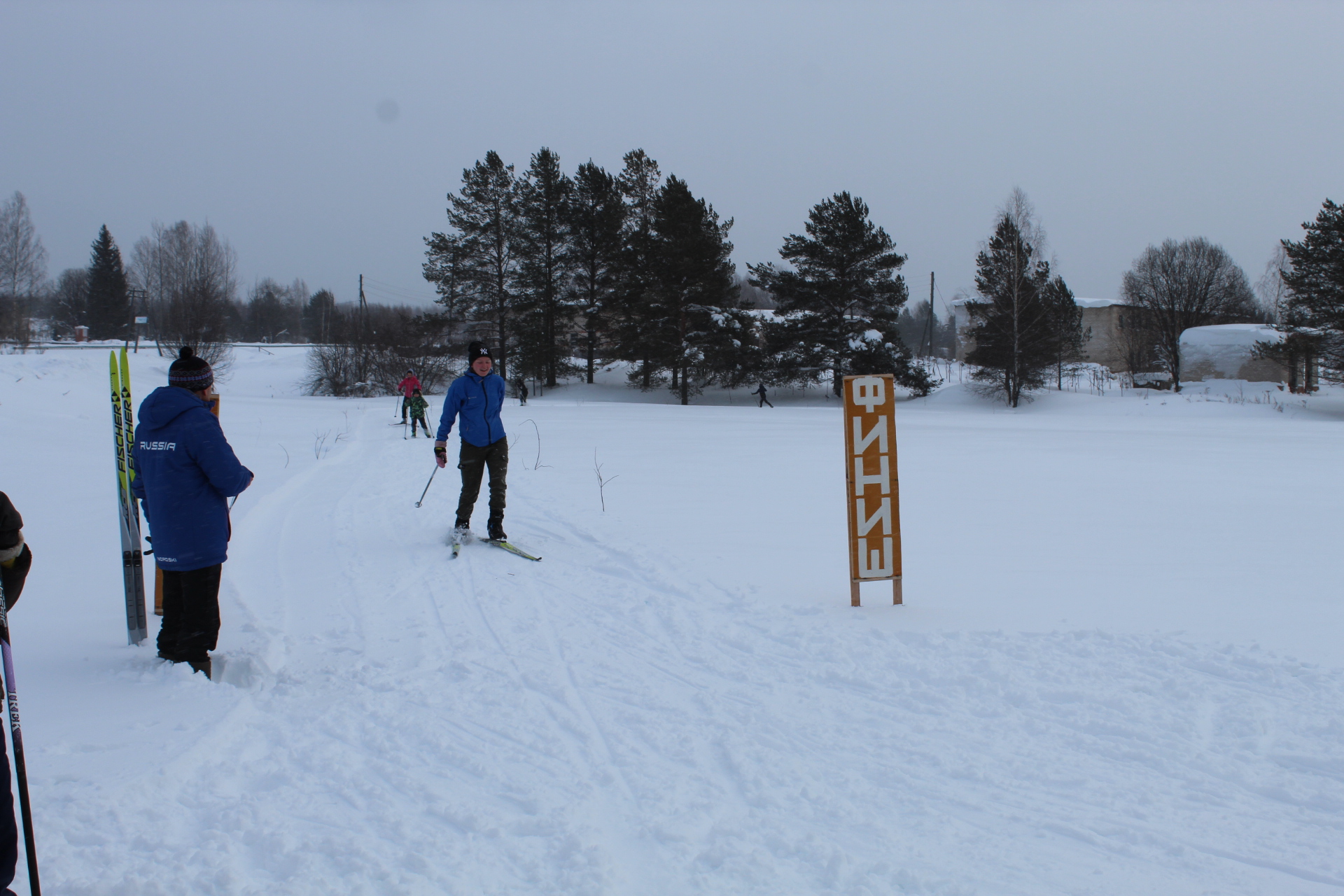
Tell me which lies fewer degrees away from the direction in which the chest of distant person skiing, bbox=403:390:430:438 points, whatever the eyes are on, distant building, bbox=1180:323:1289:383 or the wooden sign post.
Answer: the wooden sign post

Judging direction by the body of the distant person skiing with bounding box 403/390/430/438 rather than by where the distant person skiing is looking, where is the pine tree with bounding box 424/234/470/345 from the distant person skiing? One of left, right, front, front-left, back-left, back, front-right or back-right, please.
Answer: back

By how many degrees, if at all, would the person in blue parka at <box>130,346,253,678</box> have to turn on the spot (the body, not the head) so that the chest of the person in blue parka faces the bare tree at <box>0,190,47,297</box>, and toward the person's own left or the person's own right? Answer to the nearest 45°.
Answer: approximately 45° to the person's own left

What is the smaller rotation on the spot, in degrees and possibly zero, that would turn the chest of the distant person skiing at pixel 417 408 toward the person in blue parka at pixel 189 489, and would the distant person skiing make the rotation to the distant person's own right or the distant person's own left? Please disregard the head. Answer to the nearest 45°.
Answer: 0° — they already face them

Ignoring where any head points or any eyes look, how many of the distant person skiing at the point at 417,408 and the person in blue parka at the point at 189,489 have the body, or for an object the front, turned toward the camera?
1

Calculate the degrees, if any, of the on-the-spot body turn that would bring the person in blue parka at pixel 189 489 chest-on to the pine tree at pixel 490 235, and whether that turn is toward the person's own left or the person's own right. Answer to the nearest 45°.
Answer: approximately 45° to the person's own left

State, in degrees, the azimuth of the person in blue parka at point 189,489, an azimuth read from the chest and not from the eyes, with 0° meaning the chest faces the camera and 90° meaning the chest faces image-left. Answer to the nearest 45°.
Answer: approximately 225°

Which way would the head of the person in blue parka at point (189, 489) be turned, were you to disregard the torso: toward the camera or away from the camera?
away from the camera

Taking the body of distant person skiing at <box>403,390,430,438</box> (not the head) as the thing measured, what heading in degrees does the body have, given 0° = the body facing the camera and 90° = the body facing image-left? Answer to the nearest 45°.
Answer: approximately 0°

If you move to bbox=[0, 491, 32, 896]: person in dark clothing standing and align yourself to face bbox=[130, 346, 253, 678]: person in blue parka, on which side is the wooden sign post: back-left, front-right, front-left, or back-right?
front-right

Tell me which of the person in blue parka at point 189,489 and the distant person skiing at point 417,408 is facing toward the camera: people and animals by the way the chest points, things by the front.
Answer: the distant person skiing
